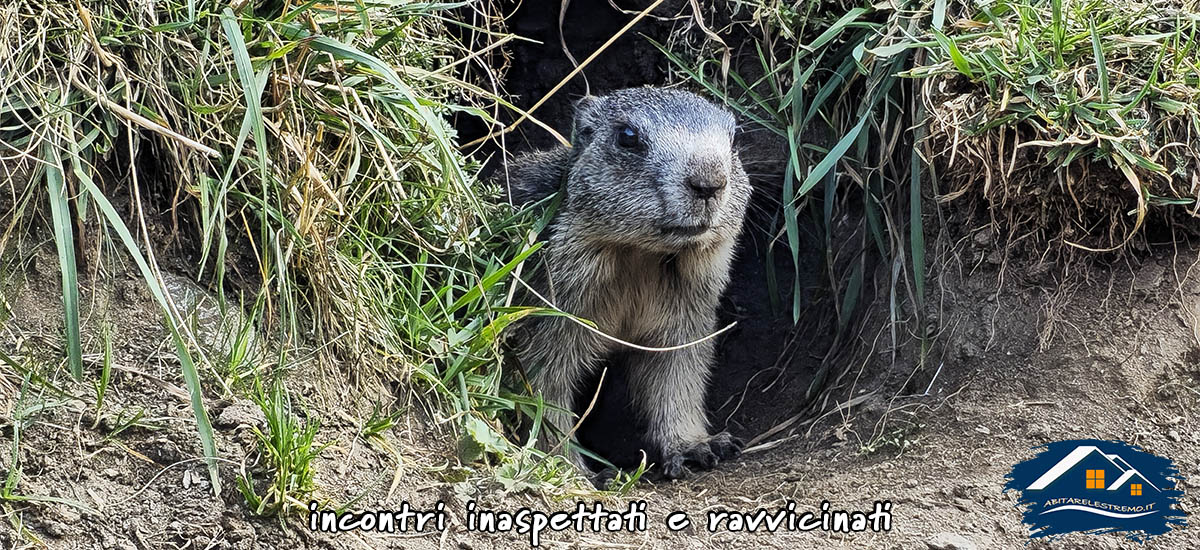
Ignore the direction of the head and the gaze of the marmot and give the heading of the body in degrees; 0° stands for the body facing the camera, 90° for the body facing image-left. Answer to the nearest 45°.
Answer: approximately 315°

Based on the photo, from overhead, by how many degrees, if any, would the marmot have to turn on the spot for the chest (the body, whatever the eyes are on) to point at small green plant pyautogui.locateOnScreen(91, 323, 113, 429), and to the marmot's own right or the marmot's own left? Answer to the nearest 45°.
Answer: approximately 90° to the marmot's own right

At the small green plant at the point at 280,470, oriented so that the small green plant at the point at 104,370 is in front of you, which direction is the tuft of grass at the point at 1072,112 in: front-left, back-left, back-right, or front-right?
back-right

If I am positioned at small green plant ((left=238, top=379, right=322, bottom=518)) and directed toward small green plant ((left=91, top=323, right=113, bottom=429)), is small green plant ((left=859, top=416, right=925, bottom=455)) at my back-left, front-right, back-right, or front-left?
back-right

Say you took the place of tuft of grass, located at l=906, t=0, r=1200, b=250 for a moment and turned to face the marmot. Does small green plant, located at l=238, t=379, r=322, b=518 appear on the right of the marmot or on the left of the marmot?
left

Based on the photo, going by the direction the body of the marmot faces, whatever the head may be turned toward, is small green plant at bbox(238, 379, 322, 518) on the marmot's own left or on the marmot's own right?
on the marmot's own right
